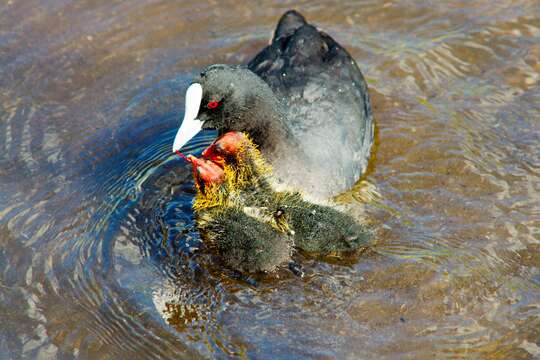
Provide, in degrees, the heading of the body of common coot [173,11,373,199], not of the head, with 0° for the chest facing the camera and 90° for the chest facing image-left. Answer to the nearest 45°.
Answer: approximately 45°

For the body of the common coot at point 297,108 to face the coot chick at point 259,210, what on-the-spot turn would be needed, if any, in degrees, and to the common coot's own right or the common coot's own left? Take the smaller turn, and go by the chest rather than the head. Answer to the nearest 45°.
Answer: approximately 45° to the common coot's own left
